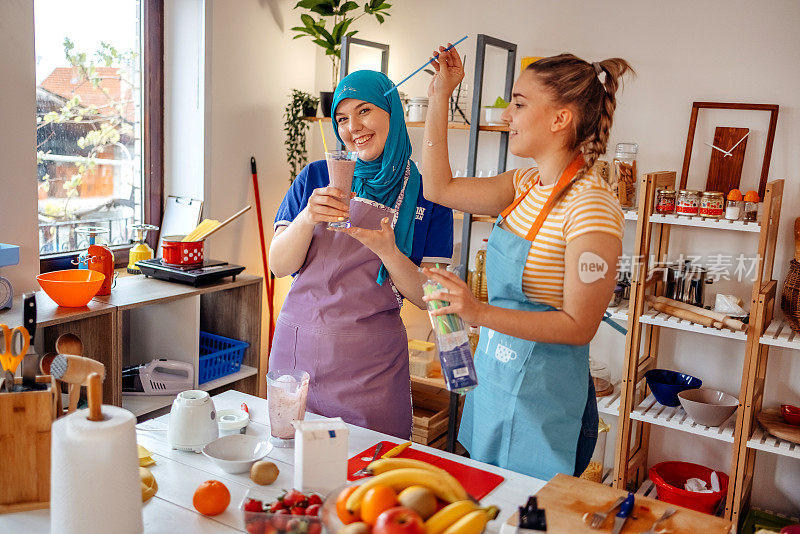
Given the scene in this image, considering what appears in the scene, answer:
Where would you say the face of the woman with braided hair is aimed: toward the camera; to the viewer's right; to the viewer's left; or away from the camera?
to the viewer's left

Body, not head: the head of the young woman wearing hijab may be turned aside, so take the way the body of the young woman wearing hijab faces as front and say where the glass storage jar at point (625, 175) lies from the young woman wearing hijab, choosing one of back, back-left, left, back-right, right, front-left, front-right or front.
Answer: back-left

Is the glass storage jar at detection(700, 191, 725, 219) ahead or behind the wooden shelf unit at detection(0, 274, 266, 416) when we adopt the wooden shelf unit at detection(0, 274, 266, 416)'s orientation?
ahead

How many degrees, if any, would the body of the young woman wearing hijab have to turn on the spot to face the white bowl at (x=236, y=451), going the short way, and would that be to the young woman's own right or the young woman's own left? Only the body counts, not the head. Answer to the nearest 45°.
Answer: approximately 45° to the young woman's own right

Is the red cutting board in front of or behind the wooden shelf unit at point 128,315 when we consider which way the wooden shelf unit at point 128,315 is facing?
in front

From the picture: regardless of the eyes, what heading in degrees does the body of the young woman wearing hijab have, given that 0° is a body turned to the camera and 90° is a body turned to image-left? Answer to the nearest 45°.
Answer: approximately 0°

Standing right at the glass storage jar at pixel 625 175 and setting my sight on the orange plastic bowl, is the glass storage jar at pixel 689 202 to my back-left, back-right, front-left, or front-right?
back-left

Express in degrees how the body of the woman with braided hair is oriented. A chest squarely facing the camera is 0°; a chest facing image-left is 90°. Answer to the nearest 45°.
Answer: approximately 45°

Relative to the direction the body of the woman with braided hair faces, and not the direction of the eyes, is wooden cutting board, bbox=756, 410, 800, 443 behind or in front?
behind

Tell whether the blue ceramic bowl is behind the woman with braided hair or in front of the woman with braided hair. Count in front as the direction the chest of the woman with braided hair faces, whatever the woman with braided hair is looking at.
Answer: behind

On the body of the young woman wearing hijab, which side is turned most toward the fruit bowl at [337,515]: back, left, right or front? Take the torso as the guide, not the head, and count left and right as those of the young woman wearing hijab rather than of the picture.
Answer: front

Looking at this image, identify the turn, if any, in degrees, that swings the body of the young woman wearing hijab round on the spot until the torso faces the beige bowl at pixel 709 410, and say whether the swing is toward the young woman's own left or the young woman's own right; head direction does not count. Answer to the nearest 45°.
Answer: approximately 135° to the young woman's own left

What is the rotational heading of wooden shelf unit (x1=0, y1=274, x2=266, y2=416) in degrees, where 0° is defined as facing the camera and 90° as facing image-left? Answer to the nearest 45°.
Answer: approximately 315°
